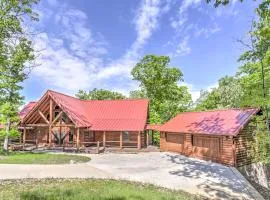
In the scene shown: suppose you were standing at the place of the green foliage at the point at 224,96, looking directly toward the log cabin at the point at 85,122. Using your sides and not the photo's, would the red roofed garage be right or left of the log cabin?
left

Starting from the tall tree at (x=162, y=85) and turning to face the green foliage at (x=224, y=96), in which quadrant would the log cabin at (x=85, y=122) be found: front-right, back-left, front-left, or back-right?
back-right

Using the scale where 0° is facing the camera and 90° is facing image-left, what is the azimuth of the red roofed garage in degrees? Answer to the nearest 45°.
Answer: approximately 45°

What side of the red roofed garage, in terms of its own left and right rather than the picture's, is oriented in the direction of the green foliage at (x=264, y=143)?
left

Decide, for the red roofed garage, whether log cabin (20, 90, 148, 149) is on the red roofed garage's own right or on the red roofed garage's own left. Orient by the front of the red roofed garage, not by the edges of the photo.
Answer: on the red roofed garage's own right

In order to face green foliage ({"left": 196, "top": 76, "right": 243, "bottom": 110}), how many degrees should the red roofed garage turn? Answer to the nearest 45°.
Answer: approximately 135° to its right

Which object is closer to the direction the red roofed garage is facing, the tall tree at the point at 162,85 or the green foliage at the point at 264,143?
the green foliage

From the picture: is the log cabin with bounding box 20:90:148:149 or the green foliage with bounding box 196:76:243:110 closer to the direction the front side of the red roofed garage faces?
the log cabin

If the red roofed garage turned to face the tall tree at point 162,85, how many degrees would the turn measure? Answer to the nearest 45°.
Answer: approximately 135° to its right
